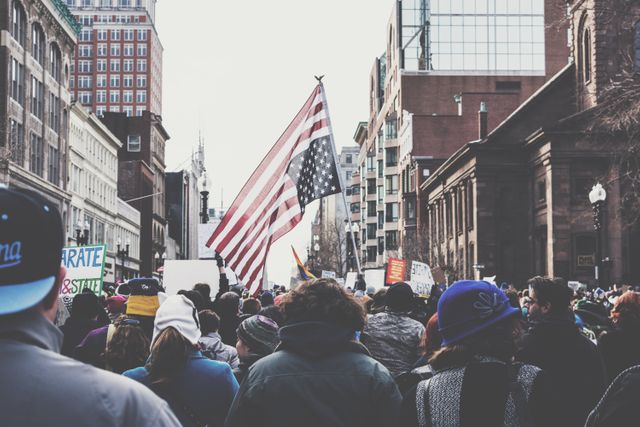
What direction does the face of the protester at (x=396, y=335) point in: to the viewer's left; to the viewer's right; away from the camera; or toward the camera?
away from the camera

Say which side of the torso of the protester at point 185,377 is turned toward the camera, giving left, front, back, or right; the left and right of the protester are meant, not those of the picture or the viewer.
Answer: back

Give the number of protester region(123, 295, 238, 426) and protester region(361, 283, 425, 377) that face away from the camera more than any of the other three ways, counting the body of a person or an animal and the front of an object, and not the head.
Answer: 2

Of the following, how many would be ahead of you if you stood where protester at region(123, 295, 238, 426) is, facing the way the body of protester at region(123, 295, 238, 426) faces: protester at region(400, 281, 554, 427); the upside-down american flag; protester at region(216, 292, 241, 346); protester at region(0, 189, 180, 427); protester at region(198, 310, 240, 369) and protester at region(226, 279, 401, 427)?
3

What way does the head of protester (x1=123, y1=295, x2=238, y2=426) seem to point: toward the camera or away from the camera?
away from the camera

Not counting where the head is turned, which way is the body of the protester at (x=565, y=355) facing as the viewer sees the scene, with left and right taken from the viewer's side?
facing away from the viewer and to the left of the viewer

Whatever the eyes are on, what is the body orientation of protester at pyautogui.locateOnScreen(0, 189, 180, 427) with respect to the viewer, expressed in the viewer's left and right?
facing away from the viewer

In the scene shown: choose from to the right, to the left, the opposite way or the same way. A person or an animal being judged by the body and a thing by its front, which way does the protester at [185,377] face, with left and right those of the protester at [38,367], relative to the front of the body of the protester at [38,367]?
the same way

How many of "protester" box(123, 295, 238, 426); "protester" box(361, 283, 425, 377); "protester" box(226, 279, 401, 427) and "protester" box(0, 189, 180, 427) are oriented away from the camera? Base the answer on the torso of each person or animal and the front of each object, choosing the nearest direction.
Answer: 4

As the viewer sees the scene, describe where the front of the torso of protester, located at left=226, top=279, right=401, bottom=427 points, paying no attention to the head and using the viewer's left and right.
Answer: facing away from the viewer

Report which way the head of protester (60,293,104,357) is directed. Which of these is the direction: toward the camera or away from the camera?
away from the camera

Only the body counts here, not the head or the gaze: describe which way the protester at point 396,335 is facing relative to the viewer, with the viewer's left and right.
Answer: facing away from the viewer

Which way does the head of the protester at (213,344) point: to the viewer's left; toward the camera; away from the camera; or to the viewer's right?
away from the camera

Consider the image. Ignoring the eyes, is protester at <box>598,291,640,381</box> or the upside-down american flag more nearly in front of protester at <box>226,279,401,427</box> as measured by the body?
the upside-down american flag

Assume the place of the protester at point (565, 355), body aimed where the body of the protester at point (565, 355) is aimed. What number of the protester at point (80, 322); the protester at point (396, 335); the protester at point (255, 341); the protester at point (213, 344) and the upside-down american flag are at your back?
0

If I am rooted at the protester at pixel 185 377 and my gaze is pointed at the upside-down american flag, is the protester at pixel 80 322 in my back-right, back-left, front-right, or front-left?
front-left
